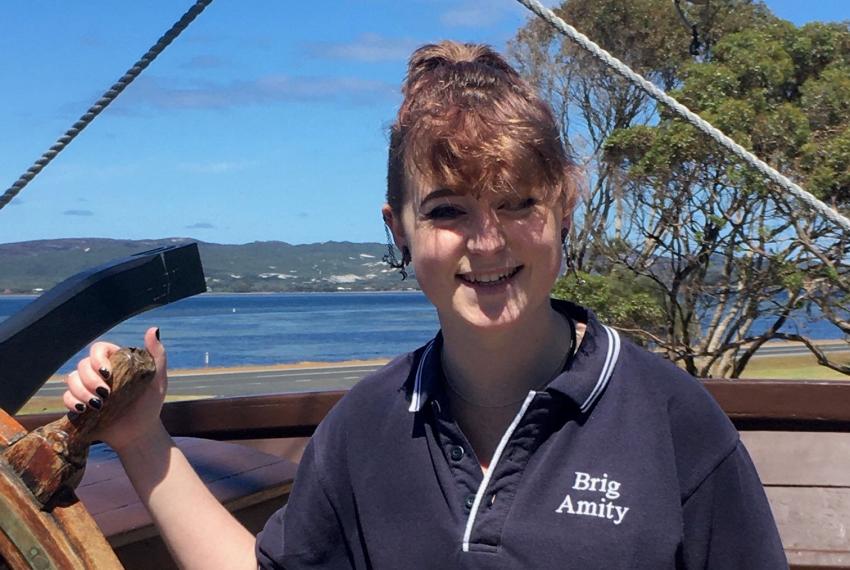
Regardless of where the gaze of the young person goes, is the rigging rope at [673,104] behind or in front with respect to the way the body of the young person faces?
behind

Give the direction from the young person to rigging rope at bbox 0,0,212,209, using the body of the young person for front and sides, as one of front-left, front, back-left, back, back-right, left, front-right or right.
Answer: back-right

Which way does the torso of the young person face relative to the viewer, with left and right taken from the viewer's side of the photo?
facing the viewer

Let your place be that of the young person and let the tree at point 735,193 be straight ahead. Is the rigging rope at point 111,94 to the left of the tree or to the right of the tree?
left

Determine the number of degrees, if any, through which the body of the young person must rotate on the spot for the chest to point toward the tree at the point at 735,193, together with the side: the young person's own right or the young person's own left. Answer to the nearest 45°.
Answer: approximately 180°

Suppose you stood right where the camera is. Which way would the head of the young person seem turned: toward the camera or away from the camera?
toward the camera
